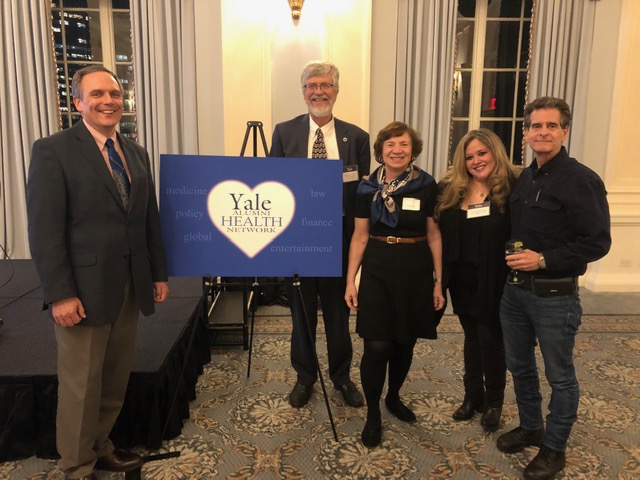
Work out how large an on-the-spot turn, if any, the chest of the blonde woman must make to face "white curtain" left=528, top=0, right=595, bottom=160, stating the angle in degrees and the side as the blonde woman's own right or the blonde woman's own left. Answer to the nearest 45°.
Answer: approximately 180°

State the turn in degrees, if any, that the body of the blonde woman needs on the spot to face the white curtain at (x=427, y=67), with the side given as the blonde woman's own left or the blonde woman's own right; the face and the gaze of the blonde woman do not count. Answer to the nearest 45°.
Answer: approximately 180°

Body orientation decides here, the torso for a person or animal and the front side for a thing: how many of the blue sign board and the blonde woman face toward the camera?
2

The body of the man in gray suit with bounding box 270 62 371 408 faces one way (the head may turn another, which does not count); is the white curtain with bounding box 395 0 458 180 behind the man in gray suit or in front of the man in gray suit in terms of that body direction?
behind

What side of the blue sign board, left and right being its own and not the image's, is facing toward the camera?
front

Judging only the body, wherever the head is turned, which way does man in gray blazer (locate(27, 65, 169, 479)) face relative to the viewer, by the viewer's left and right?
facing the viewer and to the right of the viewer

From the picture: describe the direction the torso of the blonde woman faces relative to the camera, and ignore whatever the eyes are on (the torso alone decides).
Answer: toward the camera
